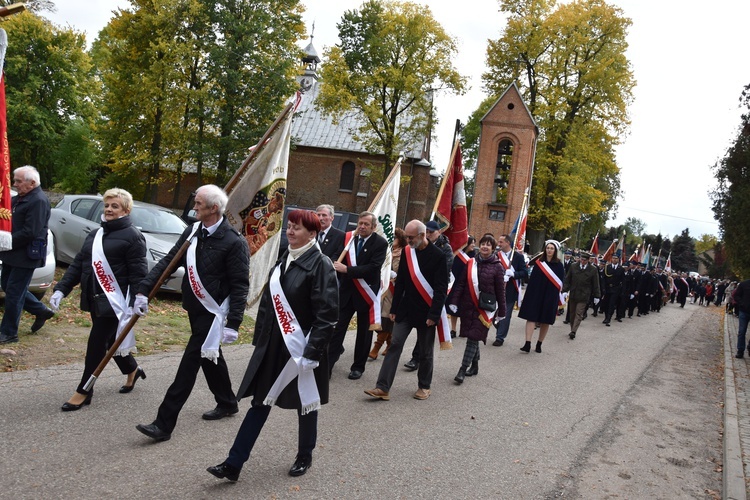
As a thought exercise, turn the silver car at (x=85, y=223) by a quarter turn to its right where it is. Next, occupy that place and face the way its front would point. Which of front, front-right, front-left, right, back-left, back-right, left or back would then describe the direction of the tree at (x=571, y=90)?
back

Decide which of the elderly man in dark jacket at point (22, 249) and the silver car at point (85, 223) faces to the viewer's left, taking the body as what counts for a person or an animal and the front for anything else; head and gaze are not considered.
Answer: the elderly man in dark jacket

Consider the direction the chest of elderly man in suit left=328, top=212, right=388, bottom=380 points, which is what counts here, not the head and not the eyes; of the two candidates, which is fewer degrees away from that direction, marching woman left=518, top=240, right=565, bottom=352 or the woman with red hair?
the woman with red hair

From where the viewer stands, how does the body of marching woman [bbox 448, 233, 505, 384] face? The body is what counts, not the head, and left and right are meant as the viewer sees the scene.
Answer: facing the viewer and to the left of the viewer

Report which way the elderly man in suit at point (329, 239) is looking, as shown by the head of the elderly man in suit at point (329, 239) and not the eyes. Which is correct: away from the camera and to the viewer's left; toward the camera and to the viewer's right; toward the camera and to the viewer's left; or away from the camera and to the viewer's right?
toward the camera and to the viewer's left

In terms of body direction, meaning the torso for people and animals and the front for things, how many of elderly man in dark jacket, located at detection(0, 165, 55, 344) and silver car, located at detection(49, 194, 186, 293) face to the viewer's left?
1

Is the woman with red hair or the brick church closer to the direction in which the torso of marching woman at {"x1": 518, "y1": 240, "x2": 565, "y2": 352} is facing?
the woman with red hair

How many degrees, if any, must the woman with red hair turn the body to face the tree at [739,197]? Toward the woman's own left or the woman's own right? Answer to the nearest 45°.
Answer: approximately 180°

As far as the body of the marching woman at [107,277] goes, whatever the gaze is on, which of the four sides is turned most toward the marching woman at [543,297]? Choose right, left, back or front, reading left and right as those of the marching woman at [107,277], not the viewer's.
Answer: back

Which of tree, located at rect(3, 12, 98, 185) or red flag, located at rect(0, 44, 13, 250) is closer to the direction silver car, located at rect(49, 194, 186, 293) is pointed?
the red flag

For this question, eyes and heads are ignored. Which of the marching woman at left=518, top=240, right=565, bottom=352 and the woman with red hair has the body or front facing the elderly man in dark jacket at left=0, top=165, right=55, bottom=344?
the marching woman

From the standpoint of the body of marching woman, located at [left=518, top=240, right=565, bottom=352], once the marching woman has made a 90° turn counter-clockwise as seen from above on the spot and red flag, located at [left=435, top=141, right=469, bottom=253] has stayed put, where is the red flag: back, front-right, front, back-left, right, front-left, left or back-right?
right

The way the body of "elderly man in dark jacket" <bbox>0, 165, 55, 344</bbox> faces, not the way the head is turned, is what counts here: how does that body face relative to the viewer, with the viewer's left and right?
facing to the left of the viewer

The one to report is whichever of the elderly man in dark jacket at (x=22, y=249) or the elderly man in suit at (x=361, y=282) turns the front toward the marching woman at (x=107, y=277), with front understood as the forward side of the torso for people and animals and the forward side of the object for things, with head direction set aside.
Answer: the elderly man in suit at (x=361, y=282)
